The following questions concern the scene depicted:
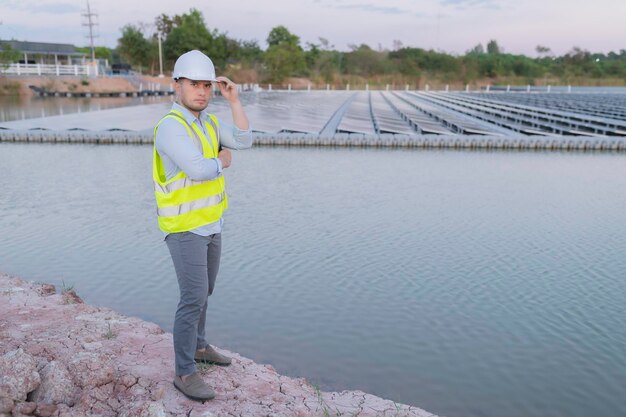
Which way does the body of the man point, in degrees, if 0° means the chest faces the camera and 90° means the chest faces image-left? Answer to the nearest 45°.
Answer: approximately 315°
